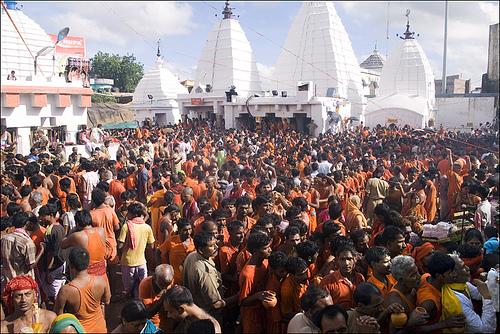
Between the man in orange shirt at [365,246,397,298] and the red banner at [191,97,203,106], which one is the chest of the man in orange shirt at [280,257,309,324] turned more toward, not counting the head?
the man in orange shirt

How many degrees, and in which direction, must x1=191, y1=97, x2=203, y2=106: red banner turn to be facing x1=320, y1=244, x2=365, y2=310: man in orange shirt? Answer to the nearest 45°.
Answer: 0° — it already faces them

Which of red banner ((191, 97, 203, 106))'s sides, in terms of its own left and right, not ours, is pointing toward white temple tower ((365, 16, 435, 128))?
left

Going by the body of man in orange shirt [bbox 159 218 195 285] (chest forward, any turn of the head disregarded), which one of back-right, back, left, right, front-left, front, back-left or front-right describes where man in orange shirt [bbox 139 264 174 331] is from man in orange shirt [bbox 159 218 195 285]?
front-right

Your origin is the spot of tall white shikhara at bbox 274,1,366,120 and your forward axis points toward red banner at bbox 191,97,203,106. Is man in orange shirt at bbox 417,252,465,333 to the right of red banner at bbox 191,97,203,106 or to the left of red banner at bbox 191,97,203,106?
left

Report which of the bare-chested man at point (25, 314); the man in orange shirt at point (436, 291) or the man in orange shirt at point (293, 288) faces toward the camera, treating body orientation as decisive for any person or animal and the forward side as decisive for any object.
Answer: the bare-chested man
